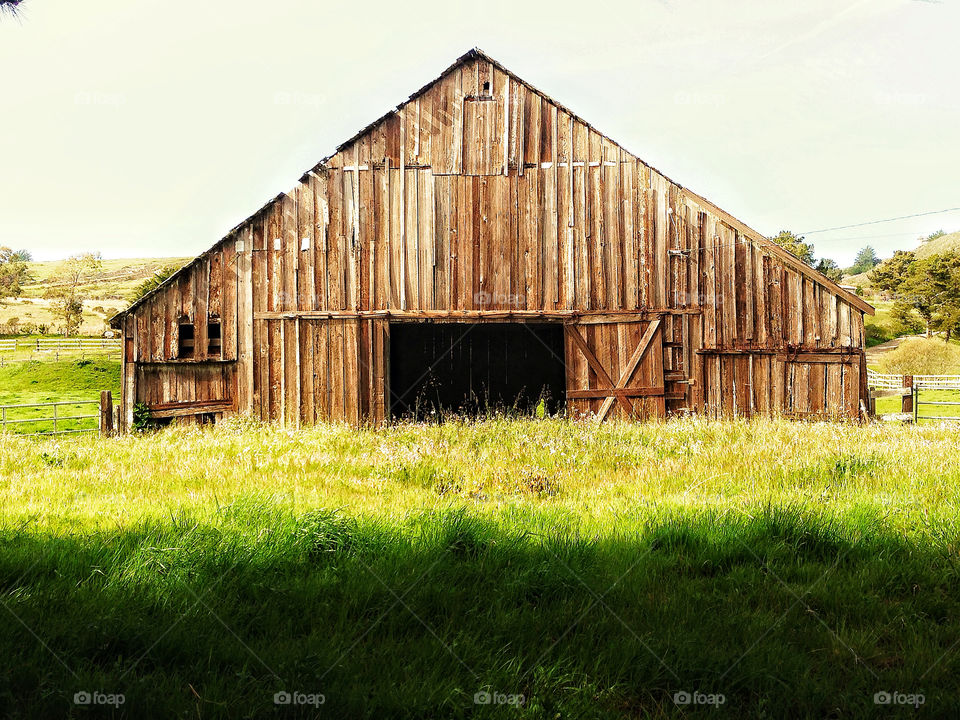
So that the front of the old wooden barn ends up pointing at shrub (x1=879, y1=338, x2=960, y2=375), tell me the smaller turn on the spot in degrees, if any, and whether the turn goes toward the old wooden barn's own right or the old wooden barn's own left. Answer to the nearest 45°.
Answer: approximately 135° to the old wooden barn's own left

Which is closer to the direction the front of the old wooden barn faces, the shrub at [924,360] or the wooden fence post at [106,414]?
the wooden fence post

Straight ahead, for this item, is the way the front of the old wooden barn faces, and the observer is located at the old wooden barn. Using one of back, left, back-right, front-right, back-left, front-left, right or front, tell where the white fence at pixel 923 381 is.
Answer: back-left

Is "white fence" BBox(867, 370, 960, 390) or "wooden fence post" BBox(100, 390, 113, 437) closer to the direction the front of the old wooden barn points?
the wooden fence post

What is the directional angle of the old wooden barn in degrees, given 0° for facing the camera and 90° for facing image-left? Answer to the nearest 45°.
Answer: approximately 0°

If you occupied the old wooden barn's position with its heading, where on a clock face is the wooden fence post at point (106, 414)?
The wooden fence post is roughly at 3 o'clock from the old wooden barn.

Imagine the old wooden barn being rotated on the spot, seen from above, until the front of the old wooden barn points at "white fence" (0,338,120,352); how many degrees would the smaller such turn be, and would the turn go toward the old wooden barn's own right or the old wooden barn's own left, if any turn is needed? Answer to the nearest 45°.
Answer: approximately 135° to the old wooden barn's own right
